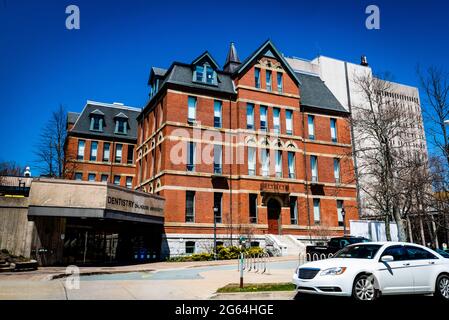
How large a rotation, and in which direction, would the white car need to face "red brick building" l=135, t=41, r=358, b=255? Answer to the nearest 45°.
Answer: approximately 90° to its right

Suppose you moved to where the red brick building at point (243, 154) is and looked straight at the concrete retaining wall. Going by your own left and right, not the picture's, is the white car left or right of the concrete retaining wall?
left

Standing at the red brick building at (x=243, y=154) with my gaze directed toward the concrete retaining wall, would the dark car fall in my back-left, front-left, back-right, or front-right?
front-left

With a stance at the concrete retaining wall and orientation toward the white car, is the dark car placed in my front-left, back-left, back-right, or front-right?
front-left

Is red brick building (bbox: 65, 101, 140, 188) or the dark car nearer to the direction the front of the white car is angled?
the red brick building

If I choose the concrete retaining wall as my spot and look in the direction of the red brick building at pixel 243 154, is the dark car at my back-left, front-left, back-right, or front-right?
front-right

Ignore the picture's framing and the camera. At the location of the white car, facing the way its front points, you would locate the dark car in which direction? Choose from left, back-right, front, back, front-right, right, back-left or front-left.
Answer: back-right

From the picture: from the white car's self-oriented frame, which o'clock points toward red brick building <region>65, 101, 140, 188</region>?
The red brick building is roughly at 3 o'clock from the white car.

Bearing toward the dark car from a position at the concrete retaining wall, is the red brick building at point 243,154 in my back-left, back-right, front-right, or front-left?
front-left

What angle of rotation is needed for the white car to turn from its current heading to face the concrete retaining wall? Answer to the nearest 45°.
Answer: approximately 45° to its right

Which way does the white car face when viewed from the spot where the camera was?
facing the viewer and to the left of the viewer
